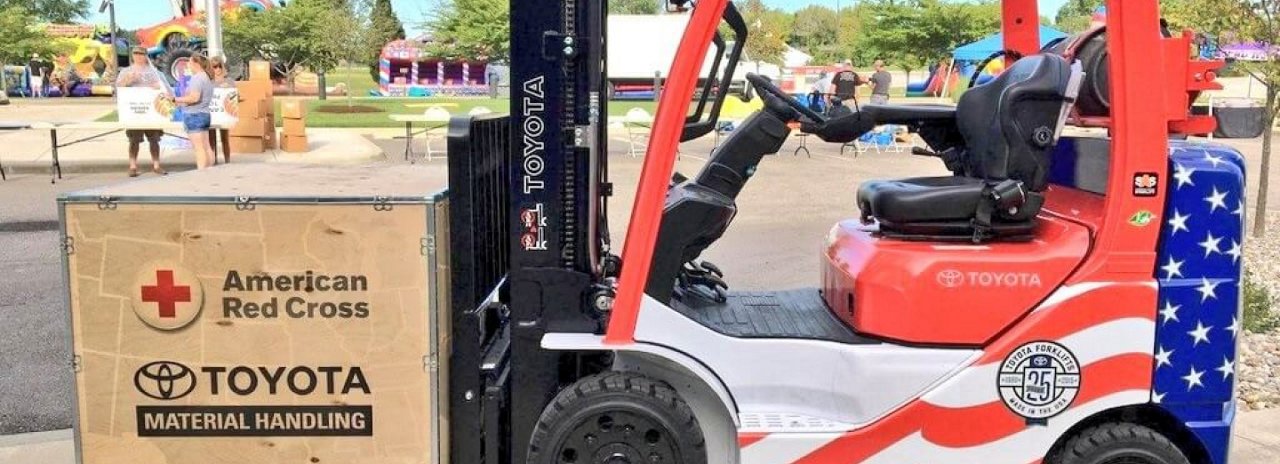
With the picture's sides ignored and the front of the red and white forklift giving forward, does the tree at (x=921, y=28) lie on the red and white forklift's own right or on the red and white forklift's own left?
on the red and white forklift's own right

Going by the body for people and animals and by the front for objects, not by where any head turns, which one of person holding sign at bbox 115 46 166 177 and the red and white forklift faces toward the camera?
the person holding sign

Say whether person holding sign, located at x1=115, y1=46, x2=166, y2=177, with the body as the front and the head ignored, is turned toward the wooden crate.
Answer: yes

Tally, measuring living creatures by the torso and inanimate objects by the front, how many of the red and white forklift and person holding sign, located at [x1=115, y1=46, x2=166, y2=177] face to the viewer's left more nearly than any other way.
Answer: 1

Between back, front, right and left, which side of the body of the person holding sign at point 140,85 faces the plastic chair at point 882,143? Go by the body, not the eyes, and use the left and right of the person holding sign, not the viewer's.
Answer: left

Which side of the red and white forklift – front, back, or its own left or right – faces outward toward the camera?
left

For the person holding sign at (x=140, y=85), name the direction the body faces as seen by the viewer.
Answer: toward the camera

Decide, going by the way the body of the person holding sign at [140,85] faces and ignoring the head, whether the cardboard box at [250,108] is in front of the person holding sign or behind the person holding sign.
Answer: behind

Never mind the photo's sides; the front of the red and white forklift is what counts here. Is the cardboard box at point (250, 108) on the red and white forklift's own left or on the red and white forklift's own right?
on the red and white forklift's own right
